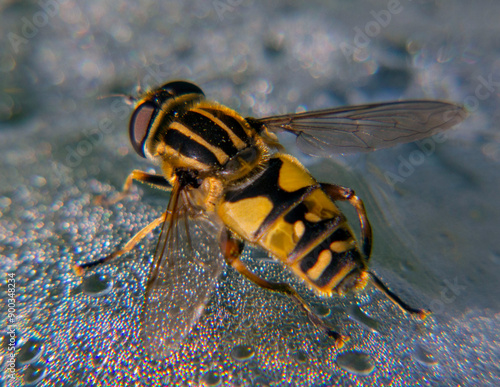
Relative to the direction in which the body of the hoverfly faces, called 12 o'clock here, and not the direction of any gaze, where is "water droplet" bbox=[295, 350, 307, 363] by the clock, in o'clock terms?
The water droplet is roughly at 6 o'clock from the hoverfly.

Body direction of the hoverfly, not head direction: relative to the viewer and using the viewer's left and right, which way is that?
facing away from the viewer and to the left of the viewer

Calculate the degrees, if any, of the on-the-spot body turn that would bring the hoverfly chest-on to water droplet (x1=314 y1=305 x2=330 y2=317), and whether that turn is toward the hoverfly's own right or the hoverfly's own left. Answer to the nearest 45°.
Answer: approximately 180°

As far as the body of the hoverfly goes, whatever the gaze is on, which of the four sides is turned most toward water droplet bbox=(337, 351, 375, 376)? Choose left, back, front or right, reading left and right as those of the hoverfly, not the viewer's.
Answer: back

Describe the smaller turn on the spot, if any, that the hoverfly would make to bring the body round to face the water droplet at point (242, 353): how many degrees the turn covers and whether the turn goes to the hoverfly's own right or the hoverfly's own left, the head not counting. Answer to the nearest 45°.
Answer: approximately 180°
